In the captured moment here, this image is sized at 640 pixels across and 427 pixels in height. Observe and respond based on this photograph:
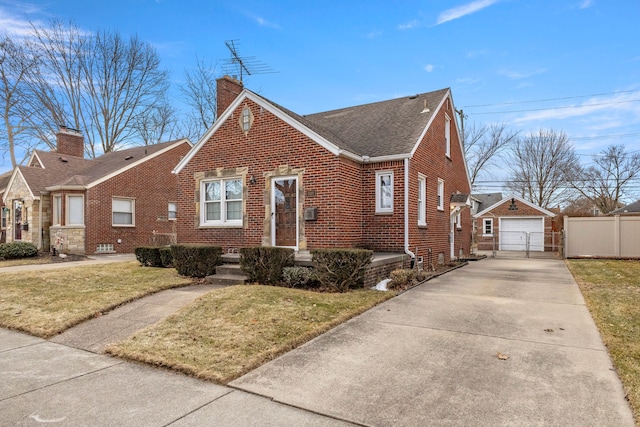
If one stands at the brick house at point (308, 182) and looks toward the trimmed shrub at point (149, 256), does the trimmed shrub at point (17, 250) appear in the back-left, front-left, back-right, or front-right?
front-right

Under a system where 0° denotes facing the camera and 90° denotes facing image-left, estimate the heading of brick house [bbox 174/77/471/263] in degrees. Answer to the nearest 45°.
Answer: approximately 45°

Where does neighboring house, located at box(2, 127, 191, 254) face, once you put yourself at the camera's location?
facing the viewer and to the left of the viewer

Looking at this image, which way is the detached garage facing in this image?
toward the camera

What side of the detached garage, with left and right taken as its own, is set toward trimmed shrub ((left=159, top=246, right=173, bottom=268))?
front

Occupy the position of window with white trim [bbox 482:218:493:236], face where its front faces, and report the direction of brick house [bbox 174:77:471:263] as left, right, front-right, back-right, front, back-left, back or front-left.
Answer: front

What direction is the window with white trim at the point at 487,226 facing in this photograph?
toward the camera

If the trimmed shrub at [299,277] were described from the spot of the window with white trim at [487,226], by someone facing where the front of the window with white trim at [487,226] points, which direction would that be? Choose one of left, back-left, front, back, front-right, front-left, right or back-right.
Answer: front

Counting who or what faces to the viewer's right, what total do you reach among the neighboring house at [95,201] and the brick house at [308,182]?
0

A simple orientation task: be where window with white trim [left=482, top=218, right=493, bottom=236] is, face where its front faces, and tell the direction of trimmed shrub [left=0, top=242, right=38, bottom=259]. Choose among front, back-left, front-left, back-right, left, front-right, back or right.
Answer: front-right

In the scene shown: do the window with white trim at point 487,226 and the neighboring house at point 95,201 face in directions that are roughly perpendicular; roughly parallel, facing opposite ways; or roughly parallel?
roughly parallel

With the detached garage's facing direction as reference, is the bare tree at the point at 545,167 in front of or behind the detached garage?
behind

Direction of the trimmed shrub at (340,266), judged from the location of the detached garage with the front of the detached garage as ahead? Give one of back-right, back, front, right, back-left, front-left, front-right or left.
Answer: front

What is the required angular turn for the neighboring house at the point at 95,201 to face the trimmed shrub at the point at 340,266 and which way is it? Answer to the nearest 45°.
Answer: approximately 45° to its left

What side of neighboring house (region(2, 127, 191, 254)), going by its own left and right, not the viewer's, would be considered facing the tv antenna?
left
